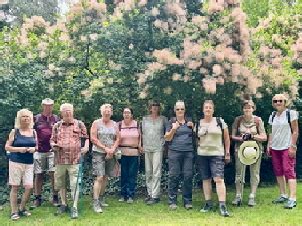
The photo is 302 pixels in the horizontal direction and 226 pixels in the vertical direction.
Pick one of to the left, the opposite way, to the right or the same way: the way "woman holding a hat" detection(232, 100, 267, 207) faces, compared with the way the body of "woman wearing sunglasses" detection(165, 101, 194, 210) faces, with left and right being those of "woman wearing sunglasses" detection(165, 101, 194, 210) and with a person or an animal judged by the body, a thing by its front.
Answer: the same way

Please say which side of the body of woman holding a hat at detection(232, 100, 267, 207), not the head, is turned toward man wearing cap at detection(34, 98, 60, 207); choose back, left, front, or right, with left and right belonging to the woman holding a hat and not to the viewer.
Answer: right

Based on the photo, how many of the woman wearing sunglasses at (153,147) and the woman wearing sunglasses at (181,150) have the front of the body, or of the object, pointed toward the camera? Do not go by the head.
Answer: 2

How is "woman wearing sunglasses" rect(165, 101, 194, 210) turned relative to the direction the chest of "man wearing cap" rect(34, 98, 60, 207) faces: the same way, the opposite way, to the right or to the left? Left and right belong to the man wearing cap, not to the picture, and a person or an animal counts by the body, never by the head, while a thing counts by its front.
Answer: the same way

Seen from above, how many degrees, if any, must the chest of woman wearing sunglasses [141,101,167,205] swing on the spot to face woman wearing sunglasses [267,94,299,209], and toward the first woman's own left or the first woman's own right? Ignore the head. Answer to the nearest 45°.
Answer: approximately 90° to the first woman's own left

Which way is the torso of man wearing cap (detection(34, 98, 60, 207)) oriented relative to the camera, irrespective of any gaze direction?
toward the camera

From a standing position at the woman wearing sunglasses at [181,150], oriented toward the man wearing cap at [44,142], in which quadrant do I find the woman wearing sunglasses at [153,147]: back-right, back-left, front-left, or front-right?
front-right

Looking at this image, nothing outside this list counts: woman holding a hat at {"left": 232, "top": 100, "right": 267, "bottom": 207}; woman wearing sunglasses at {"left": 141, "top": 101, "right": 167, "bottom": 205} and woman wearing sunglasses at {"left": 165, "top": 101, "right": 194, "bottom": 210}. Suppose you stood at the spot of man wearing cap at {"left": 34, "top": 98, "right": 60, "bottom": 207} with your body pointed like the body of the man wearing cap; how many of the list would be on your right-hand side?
0

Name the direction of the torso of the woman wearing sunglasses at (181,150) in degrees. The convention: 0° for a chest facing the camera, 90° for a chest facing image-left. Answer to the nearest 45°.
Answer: approximately 0°

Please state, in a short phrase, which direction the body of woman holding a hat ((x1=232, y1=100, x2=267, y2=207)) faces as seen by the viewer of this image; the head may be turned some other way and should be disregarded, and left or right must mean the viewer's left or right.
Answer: facing the viewer

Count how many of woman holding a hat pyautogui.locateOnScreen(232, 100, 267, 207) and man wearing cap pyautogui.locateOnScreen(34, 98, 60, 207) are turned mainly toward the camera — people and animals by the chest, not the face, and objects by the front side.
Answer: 2

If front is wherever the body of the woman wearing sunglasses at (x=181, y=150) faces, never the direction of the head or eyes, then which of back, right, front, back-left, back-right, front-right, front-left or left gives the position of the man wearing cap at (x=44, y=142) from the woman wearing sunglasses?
right

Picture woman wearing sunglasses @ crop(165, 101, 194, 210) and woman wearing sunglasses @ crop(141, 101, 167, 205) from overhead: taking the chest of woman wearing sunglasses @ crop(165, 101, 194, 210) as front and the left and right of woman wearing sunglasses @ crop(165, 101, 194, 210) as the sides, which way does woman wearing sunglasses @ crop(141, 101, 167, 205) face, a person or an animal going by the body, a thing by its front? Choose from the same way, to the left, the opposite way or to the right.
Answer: the same way

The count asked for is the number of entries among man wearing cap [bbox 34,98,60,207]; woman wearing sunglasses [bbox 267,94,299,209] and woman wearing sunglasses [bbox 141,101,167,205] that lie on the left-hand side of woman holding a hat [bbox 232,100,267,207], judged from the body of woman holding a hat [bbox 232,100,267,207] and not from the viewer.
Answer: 1

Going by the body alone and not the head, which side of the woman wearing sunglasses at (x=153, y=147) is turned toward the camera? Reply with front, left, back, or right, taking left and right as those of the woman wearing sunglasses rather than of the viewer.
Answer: front

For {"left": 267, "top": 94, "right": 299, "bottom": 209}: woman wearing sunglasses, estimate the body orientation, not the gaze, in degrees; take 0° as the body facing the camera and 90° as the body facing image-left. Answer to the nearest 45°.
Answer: approximately 45°
